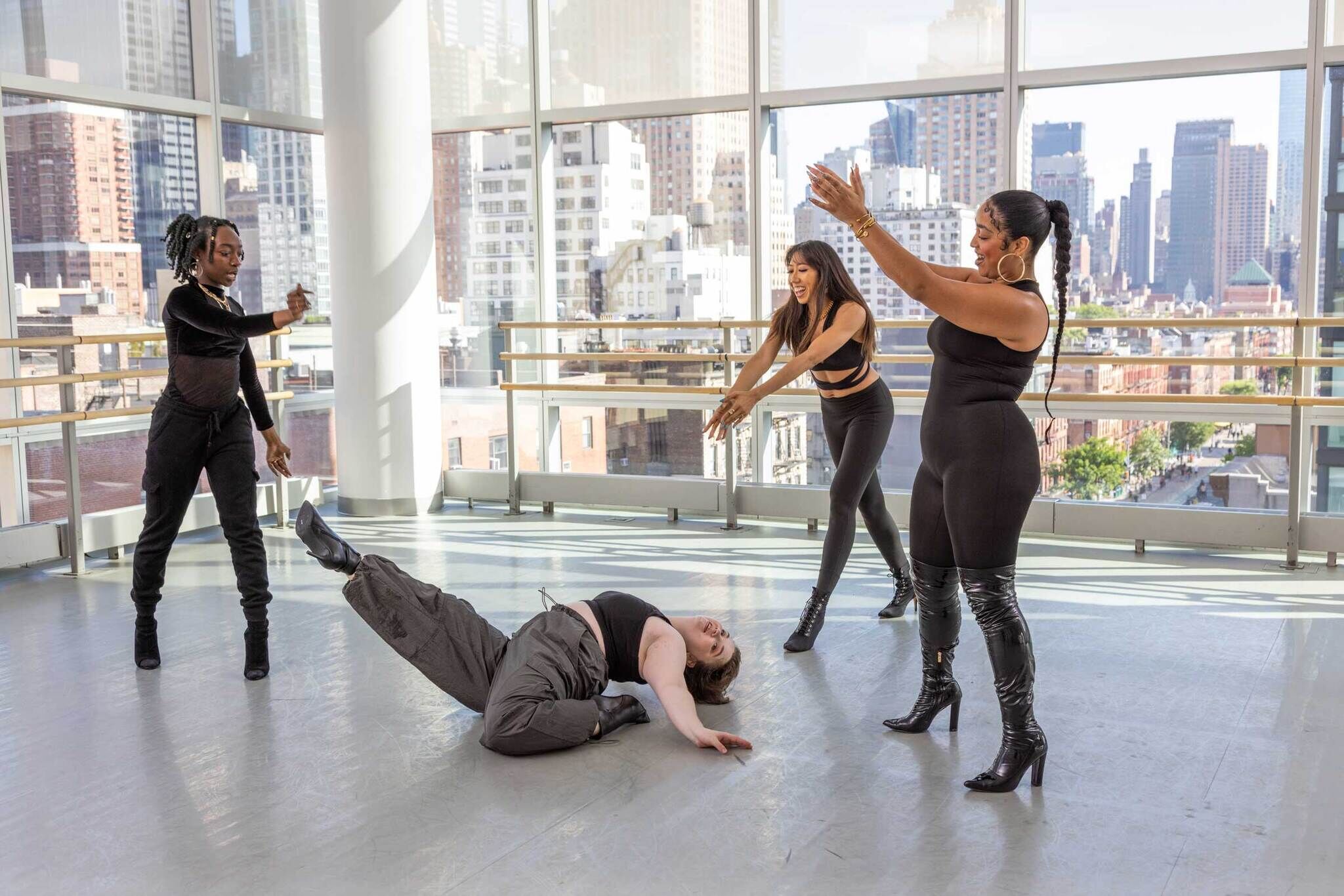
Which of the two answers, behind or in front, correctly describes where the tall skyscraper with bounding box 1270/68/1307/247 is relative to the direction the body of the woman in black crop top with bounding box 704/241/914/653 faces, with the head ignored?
behind

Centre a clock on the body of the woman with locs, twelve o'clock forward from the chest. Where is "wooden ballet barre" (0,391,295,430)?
The wooden ballet barre is roughly at 7 o'clock from the woman with locs.

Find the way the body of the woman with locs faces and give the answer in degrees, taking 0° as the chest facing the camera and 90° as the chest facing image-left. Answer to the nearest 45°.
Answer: approximately 315°

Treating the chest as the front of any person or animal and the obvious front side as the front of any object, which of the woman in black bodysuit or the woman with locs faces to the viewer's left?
the woman in black bodysuit

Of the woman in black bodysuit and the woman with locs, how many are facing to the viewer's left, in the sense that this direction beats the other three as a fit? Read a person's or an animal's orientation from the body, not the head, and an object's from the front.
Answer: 1

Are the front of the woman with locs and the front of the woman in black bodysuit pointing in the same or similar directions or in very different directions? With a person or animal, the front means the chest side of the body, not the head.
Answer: very different directions

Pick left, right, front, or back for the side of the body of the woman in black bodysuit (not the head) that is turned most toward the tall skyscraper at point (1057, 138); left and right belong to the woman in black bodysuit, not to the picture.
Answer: right

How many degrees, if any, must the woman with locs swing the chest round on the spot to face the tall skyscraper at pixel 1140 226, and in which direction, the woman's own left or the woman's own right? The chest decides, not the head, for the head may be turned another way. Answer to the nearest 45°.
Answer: approximately 45° to the woman's own left

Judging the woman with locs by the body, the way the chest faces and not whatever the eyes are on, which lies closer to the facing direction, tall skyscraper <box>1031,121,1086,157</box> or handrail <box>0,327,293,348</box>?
the tall skyscraper

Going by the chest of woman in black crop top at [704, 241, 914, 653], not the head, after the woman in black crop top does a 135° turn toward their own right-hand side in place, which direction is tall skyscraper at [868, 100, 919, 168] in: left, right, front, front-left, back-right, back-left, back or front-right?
front

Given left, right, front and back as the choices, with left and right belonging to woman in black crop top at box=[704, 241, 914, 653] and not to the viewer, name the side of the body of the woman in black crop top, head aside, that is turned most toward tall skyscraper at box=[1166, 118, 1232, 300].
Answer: back

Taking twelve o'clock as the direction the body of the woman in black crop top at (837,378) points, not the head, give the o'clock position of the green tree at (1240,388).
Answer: The green tree is roughly at 6 o'clock from the woman in black crop top.

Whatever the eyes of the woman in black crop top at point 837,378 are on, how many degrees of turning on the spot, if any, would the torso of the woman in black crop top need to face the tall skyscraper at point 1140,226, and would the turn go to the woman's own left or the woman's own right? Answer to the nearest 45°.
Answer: approximately 180°

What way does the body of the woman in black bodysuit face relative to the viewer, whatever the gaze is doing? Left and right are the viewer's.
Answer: facing to the left of the viewer

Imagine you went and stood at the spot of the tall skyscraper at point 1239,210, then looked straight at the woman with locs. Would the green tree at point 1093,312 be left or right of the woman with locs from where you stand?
right

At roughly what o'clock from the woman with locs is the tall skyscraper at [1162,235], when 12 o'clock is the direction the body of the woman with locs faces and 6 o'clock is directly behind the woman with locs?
The tall skyscraper is roughly at 10 o'clock from the woman with locs.

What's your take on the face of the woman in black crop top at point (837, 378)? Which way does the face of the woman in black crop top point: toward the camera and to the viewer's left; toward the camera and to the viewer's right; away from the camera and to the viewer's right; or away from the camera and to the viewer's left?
toward the camera and to the viewer's left
